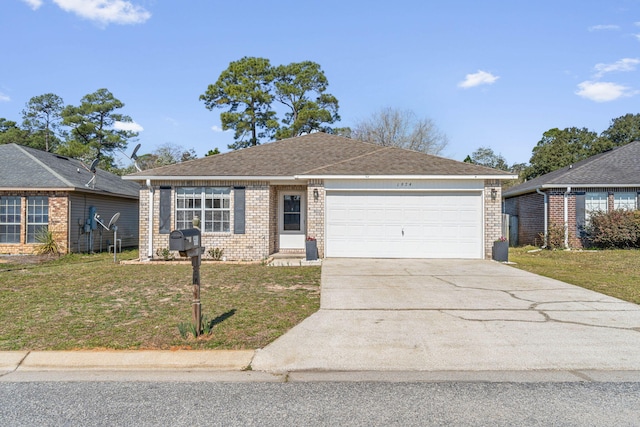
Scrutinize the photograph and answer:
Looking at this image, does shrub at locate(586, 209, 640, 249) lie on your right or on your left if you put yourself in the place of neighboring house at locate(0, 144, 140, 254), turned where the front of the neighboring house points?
on your left

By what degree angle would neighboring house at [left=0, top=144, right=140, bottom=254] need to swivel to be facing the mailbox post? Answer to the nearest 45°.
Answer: approximately 45° to its left

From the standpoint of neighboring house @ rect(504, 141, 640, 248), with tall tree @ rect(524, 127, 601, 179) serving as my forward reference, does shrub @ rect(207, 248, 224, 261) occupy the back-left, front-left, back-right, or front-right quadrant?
back-left

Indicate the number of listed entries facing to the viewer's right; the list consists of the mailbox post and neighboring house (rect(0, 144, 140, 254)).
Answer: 0

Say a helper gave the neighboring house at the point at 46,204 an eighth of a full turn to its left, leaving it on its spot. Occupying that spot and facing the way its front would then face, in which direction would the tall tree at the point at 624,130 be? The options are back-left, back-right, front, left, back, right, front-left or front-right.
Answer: left

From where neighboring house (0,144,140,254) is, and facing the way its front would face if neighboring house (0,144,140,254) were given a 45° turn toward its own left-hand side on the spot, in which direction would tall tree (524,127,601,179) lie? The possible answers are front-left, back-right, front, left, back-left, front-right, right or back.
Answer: left

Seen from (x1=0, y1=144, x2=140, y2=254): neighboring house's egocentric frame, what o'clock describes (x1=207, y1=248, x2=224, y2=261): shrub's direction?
The shrub is roughly at 9 o'clock from the neighboring house.

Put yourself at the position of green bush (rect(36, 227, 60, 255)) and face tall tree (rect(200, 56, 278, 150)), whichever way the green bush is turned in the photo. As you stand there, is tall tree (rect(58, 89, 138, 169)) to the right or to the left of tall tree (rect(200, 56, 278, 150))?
left

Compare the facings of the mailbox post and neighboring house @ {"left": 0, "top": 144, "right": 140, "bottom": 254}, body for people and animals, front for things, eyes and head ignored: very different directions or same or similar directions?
same or similar directions

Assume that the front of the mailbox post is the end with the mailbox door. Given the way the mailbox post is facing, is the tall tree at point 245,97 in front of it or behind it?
behind

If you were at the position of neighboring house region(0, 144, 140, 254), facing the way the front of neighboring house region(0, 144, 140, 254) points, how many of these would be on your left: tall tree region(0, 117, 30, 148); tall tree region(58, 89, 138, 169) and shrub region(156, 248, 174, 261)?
1

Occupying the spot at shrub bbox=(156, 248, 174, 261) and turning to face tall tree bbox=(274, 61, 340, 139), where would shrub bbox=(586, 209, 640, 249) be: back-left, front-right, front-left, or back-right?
front-right

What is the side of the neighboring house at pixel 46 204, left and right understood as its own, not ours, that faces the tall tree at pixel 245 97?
back

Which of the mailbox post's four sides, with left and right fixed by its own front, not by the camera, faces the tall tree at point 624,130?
back

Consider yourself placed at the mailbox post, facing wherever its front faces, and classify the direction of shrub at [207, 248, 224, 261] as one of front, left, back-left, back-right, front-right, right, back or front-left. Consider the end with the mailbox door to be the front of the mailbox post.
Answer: back-right

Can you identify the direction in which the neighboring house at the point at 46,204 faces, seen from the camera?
facing the viewer and to the left of the viewer
